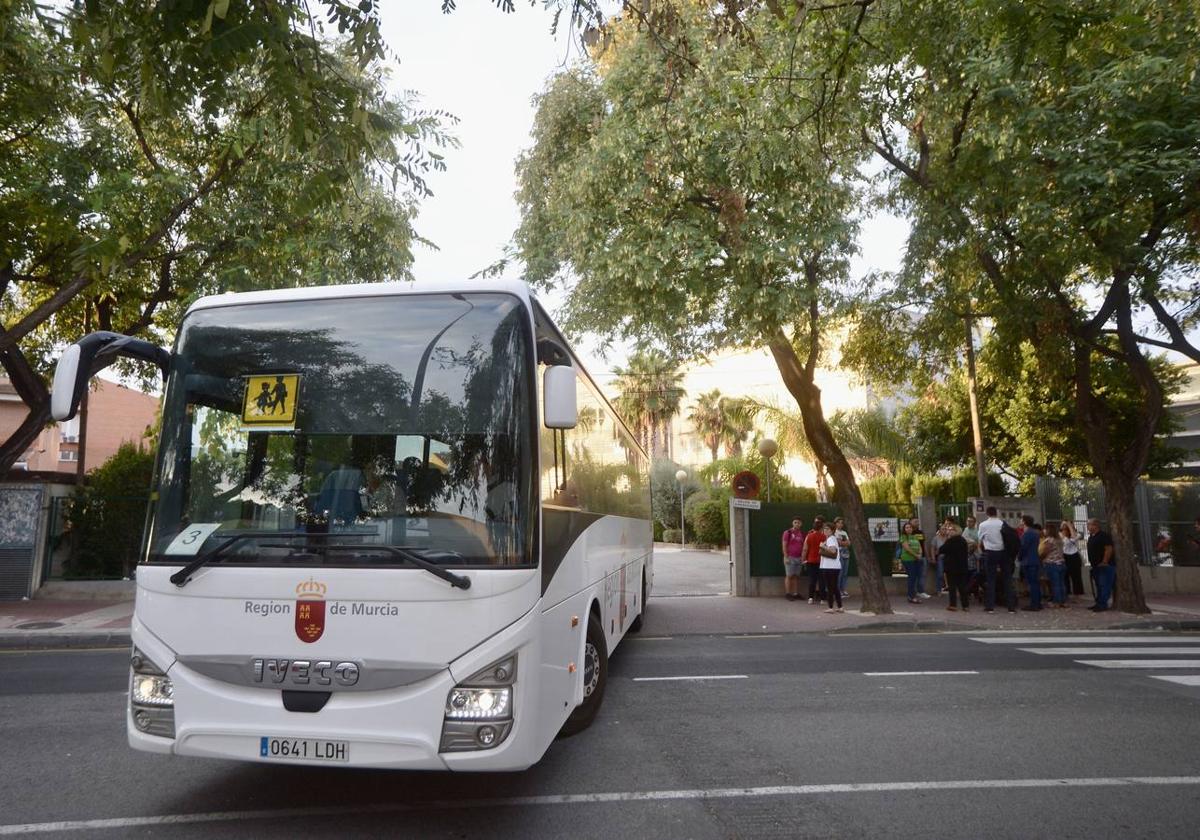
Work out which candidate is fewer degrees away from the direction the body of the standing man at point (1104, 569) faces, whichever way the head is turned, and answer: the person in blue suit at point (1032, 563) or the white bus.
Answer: the person in blue suit

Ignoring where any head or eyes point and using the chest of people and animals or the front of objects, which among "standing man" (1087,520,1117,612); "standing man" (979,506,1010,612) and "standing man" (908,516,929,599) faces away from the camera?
"standing man" (979,506,1010,612)

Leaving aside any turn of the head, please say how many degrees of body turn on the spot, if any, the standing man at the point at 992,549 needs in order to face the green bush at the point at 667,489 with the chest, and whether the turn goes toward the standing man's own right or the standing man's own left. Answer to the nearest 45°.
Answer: approximately 45° to the standing man's own left

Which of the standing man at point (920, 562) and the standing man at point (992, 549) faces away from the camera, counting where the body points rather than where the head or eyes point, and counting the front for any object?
the standing man at point (992, 549)

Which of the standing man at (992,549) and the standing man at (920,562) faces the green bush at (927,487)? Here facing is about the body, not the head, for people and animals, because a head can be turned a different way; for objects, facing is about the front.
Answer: the standing man at (992,549)

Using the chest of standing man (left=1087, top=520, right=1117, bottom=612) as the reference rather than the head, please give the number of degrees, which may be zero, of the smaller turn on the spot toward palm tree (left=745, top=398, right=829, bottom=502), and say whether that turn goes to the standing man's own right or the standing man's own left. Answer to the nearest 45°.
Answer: approximately 45° to the standing man's own right

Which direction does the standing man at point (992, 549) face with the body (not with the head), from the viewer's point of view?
away from the camera

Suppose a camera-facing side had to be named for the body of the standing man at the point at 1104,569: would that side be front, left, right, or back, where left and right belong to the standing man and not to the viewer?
left
